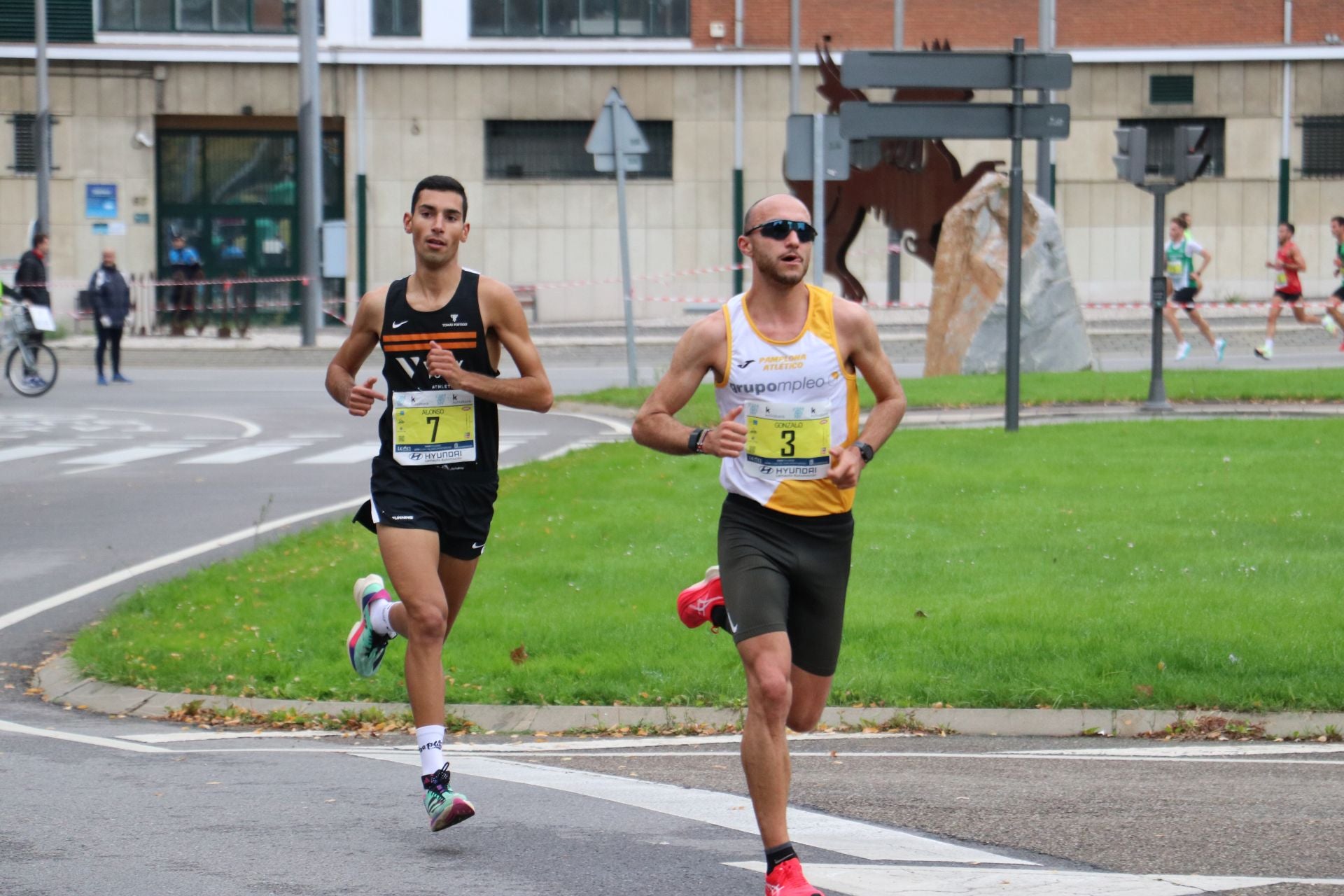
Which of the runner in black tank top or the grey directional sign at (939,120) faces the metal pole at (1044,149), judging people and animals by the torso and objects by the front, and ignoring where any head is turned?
the grey directional sign

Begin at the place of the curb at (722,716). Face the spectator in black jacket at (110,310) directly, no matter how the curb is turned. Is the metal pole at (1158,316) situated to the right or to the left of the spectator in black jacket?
right

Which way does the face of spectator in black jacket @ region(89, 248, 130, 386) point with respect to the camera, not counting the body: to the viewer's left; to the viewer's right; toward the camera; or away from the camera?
toward the camera

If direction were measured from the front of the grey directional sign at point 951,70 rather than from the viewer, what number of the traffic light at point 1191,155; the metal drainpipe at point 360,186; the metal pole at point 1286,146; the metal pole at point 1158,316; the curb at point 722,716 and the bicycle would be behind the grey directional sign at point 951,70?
1

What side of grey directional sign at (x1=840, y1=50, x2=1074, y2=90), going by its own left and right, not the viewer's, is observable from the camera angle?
back

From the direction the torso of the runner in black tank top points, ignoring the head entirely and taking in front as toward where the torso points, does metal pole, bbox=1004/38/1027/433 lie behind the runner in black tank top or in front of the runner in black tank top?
behind

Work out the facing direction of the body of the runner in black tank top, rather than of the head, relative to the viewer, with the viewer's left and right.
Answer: facing the viewer

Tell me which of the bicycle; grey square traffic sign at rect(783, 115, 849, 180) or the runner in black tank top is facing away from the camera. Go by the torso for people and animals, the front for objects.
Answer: the grey square traffic sign

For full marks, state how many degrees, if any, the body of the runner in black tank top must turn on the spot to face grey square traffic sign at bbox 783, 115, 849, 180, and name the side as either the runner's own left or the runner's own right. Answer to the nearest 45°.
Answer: approximately 180°

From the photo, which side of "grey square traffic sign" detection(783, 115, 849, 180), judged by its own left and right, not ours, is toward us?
back
